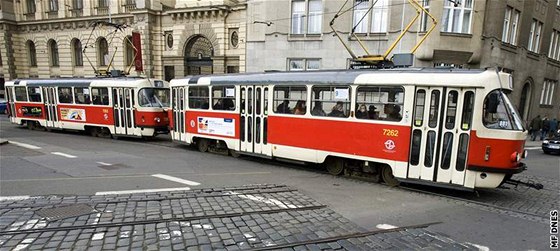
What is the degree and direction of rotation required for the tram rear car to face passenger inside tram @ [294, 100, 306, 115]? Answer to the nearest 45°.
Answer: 0° — it already faces them

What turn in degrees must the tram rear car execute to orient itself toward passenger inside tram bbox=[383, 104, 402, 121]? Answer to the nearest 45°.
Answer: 0° — it already faces them

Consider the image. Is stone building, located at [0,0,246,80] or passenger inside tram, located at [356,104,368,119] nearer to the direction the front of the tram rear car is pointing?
the passenger inside tram

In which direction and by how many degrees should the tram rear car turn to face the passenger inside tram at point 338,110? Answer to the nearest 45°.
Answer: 0° — it already faces them

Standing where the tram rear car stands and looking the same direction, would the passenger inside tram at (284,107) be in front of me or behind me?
in front

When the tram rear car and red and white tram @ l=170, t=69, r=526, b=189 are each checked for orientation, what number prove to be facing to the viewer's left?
0

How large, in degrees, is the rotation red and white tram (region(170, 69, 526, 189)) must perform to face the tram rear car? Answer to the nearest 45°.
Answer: approximately 135° to its right

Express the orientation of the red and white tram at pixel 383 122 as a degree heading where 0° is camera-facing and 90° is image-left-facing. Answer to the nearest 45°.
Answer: approximately 315°

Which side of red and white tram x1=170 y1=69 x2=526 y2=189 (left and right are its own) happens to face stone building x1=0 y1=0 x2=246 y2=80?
back

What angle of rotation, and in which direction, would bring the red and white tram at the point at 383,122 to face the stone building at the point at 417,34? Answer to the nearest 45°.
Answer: approximately 135° to its left

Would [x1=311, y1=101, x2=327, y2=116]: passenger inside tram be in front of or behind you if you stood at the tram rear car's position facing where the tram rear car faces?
in front
